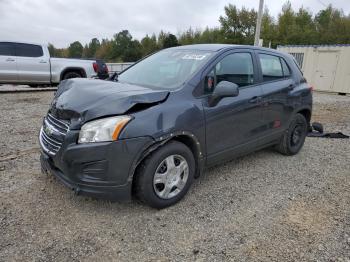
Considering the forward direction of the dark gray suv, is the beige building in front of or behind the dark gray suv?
behind

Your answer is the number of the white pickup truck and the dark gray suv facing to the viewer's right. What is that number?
0

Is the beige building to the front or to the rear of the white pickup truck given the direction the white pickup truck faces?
to the rear

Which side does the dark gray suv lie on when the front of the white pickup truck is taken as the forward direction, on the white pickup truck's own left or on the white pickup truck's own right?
on the white pickup truck's own left

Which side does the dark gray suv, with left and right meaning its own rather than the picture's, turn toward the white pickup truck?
right

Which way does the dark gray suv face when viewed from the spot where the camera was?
facing the viewer and to the left of the viewer

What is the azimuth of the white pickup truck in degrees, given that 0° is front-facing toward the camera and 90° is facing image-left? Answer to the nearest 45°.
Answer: approximately 90°
